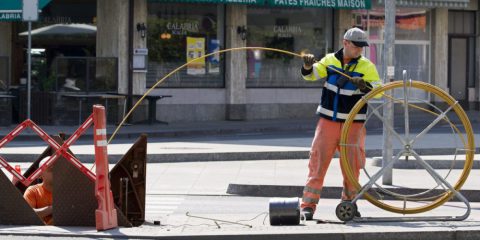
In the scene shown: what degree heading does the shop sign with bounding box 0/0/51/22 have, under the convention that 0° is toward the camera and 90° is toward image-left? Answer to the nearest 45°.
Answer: approximately 0°

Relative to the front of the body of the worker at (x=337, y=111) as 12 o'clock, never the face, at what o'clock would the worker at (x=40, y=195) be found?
the worker at (x=40, y=195) is roughly at 3 o'clock from the worker at (x=337, y=111).

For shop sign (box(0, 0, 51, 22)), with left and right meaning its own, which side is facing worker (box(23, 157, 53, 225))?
front

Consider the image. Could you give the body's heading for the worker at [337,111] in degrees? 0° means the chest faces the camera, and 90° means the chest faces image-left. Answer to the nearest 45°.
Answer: approximately 0°

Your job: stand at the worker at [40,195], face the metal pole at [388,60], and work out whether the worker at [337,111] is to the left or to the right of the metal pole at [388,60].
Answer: right

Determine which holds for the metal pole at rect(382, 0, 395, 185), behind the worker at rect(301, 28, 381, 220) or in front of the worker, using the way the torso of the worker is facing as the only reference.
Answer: behind

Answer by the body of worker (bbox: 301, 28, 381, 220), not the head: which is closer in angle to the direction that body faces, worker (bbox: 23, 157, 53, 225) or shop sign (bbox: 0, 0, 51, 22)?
the worker

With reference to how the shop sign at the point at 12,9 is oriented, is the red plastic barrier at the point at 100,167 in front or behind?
in front
